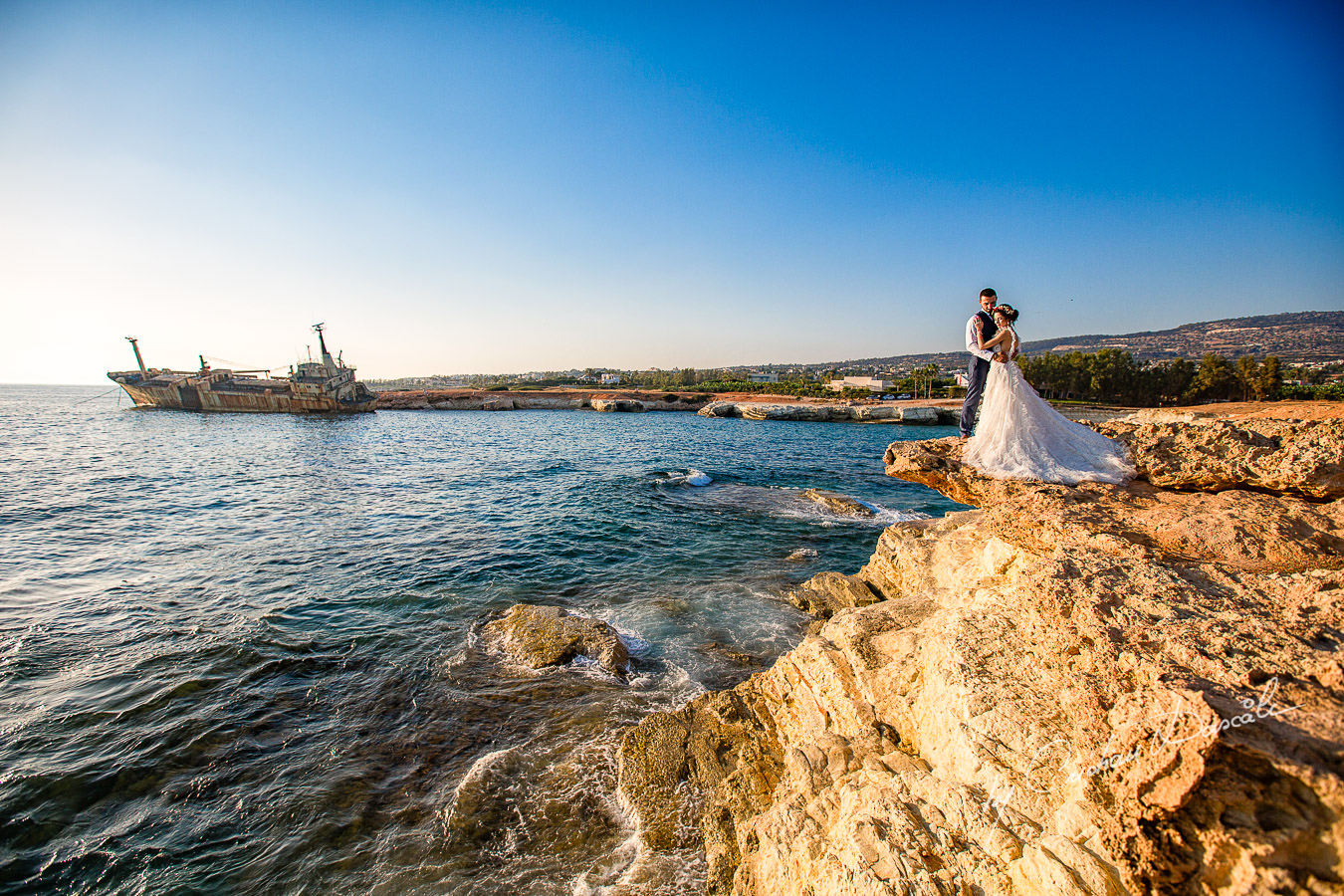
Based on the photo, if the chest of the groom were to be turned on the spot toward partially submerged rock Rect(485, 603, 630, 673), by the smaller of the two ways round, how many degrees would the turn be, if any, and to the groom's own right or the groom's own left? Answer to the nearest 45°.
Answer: approximately 90° to the groom's own right

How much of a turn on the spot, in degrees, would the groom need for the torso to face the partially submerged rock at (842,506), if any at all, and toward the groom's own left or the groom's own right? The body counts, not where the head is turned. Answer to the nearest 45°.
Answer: approximately 180°

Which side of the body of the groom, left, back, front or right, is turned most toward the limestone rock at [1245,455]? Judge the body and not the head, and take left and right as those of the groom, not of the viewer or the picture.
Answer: front

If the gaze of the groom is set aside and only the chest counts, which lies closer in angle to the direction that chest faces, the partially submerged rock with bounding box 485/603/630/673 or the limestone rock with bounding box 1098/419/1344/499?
the limestone rock

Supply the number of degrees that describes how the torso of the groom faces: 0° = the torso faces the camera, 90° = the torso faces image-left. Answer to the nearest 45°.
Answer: approximately 315°

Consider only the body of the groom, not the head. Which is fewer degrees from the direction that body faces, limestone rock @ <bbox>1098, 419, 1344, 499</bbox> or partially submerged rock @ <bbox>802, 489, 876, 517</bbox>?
the limestone rock

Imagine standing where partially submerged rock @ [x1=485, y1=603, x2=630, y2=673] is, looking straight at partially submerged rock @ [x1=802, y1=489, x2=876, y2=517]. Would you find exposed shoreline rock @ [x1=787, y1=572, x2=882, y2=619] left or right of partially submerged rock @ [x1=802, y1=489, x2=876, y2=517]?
right
